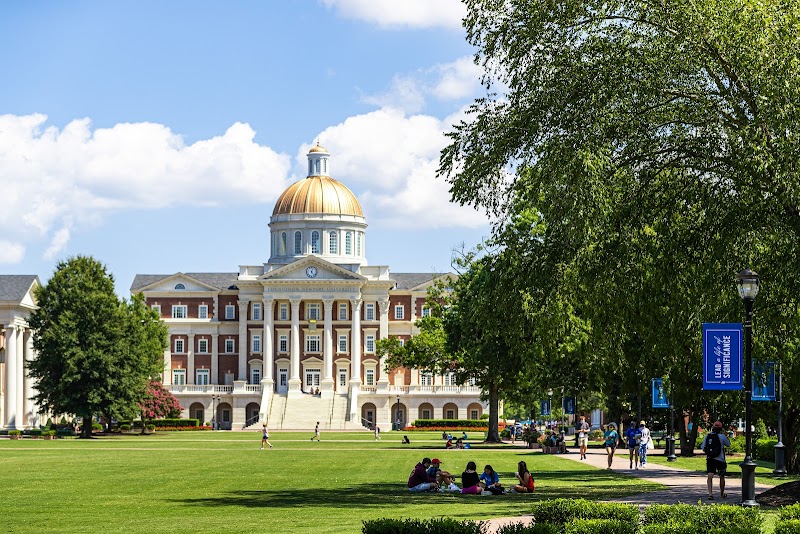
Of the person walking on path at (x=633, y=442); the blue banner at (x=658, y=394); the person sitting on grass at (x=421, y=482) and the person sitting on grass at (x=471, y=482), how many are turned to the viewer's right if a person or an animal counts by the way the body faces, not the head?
1

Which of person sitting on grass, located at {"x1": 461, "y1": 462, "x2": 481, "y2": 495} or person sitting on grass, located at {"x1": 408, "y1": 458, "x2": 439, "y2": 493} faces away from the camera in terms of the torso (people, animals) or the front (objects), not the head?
person sitting on grass, located at {"x1": 461, "y1": 462, "x2": 481, "y2": 495}

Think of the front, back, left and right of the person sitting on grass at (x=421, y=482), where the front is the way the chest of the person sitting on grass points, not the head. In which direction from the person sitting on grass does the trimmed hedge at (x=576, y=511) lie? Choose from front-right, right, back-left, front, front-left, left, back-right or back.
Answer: right

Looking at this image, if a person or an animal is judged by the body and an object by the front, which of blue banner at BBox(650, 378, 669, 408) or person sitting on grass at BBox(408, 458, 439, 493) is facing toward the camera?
the blue banner

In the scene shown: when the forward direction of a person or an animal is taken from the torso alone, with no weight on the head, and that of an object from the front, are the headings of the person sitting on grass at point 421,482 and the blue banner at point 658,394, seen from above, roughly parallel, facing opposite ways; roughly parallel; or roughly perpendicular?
roughly perpendicular

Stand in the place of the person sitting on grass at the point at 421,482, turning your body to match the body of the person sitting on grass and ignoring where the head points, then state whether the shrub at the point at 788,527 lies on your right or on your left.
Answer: on your right

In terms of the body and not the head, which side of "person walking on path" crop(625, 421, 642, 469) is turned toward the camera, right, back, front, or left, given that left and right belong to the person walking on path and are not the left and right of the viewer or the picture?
front

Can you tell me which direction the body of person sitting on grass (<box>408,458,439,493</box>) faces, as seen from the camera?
to the viewer's right

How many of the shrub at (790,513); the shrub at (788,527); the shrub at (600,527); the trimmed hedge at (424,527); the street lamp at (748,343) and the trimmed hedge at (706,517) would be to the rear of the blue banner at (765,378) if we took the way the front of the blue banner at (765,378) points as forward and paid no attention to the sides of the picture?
0

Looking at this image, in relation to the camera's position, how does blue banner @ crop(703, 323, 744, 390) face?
facing the viewer

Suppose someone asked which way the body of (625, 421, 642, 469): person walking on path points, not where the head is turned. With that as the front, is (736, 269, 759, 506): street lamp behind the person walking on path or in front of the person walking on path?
in front

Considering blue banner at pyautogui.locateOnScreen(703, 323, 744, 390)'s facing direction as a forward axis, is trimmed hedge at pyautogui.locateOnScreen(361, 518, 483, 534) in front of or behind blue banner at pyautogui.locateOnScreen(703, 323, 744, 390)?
in front

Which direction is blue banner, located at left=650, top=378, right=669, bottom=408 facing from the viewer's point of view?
toward the camera

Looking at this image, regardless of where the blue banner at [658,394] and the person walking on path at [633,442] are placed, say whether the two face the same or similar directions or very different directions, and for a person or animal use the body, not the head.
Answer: same or similar directions

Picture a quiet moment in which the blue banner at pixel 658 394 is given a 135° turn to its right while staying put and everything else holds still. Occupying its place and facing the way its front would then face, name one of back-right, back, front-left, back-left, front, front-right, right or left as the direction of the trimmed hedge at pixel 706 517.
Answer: back-left

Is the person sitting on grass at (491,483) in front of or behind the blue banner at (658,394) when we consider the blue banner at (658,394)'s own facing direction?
in front
